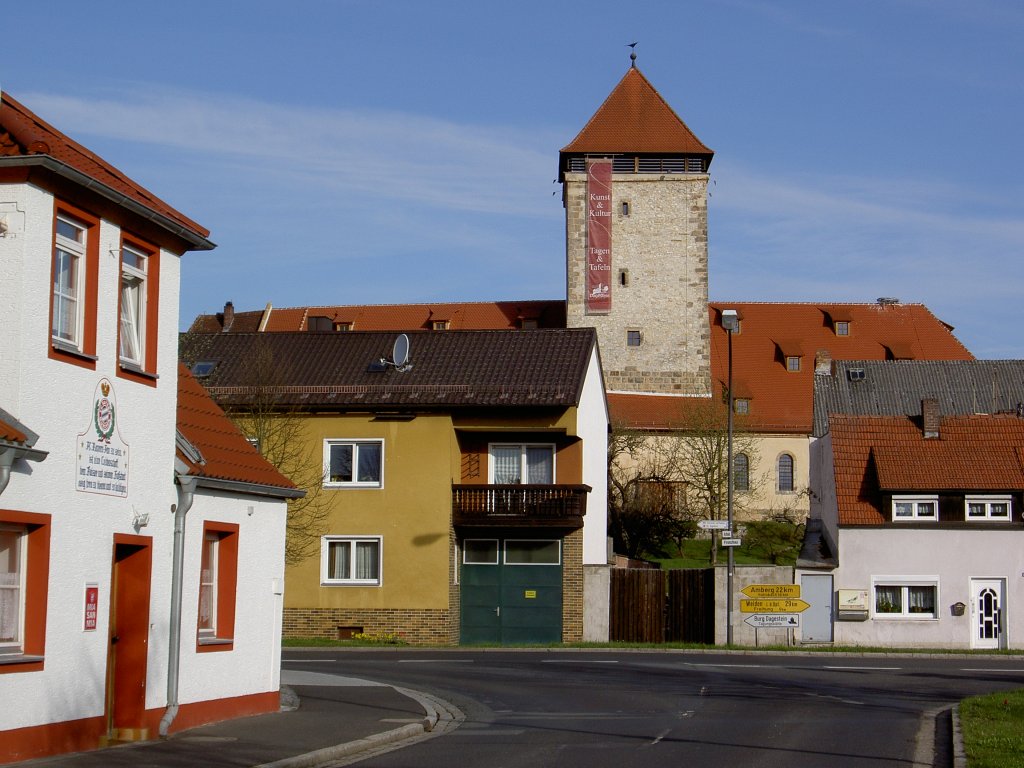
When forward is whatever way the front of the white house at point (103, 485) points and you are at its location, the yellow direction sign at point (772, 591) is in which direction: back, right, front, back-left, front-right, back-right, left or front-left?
left

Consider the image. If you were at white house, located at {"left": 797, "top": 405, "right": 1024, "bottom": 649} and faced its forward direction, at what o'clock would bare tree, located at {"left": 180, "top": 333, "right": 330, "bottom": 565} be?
The bare tree is roughly at 2 o'clock from the white house.

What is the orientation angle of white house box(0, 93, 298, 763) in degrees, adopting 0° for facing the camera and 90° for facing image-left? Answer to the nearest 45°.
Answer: approximately 315°

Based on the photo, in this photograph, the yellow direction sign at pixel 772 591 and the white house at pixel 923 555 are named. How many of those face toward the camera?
2

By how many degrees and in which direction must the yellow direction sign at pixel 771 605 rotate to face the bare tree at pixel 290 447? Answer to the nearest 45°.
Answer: approximately 90° to its right

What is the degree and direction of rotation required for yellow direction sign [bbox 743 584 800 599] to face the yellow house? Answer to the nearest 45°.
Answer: approximately 90° to its right

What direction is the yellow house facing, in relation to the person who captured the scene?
facing the viewer

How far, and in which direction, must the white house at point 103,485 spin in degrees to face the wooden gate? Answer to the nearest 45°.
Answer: approximately 90° to its left

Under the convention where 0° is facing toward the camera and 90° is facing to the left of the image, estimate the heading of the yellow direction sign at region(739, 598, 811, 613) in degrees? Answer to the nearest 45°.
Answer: approximately 0°

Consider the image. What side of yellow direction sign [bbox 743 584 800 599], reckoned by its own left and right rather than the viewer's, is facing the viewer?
front

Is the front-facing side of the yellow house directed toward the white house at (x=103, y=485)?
yes

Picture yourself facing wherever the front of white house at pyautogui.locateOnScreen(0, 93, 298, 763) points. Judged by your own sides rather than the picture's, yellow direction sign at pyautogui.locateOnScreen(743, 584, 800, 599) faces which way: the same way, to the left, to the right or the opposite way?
to the right

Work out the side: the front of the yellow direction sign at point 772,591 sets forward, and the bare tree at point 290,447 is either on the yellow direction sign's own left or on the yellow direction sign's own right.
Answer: on the yellow direction sign's own right
